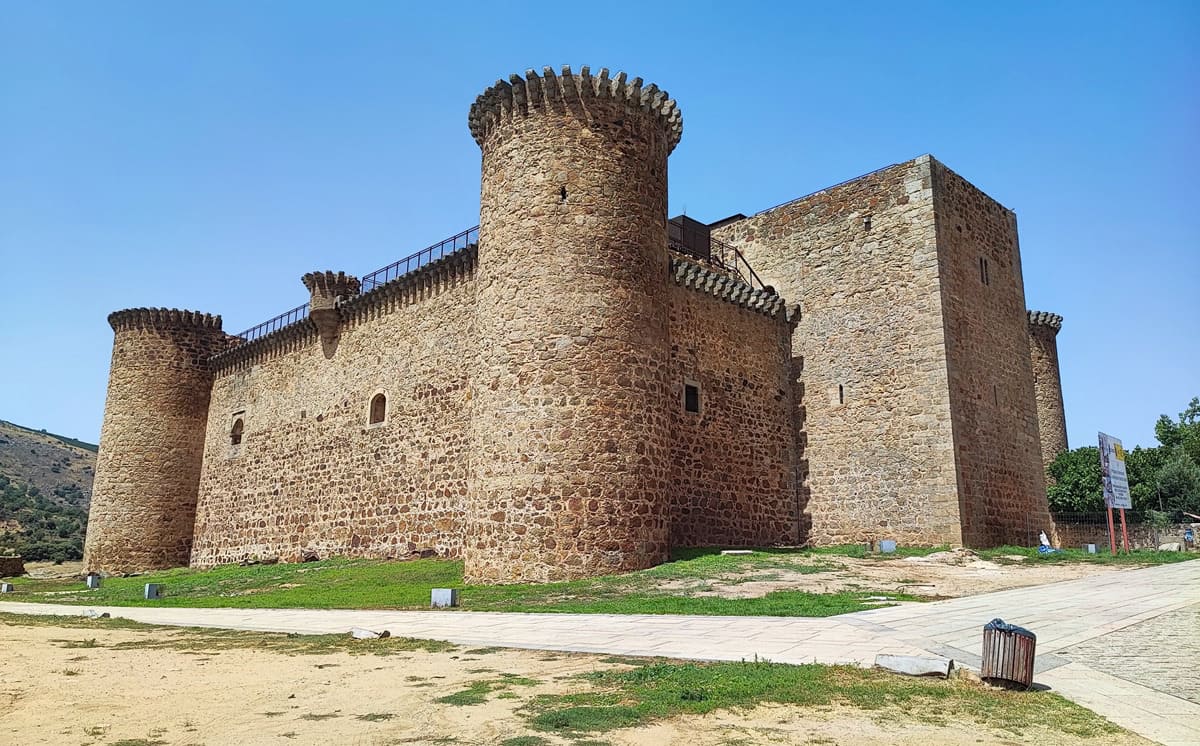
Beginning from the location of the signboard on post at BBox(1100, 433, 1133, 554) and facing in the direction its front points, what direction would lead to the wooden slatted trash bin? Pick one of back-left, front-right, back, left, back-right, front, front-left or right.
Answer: front-right

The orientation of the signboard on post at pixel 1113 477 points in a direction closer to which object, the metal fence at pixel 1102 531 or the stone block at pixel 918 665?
the stone block

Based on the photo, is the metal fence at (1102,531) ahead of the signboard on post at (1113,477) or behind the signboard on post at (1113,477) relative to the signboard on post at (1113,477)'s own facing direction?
behind

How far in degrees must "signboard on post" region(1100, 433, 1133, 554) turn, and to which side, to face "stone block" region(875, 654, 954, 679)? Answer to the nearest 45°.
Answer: approximately 45° to its right

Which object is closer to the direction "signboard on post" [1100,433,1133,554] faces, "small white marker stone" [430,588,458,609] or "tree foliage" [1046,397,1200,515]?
the small white marker stone

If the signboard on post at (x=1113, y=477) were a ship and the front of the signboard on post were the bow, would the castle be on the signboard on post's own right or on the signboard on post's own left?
on the signboard on post's own right

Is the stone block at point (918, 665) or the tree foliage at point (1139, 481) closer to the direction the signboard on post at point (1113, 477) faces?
the stone block

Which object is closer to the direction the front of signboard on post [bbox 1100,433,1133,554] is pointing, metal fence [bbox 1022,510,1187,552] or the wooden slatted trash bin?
the wooden slatted trash bin
